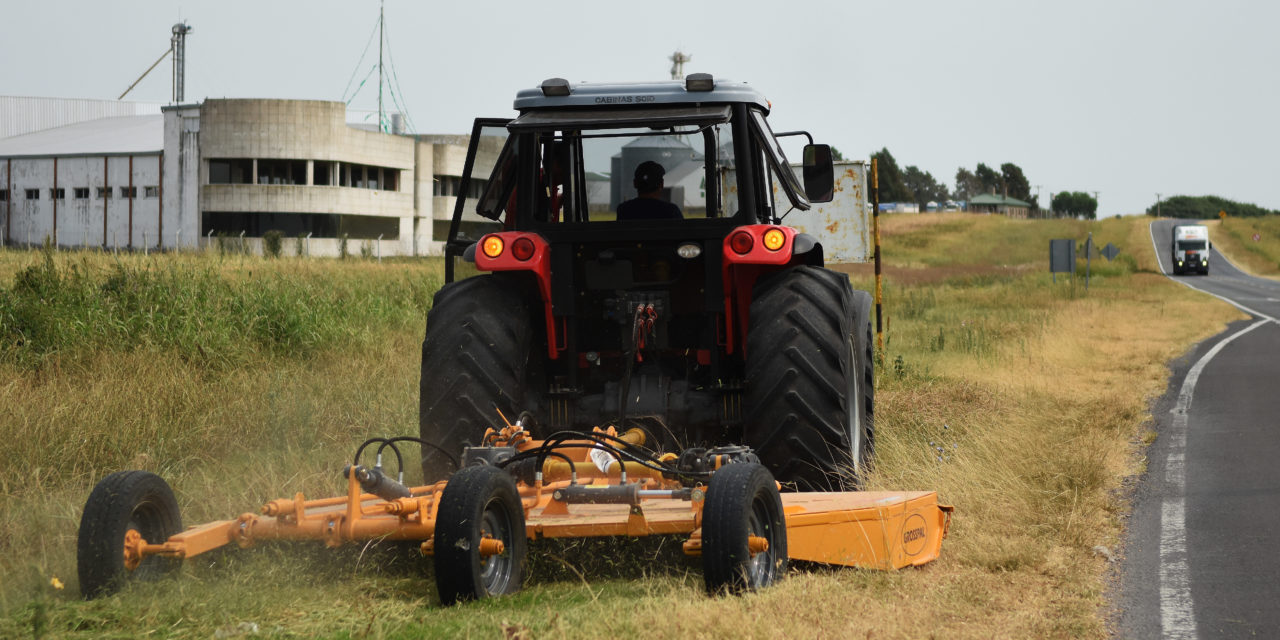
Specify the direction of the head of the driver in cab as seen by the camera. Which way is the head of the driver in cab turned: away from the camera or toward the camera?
away from the camera

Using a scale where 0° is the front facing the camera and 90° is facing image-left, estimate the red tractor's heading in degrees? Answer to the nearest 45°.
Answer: approximately 180°

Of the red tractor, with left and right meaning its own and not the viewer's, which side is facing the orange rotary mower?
back
